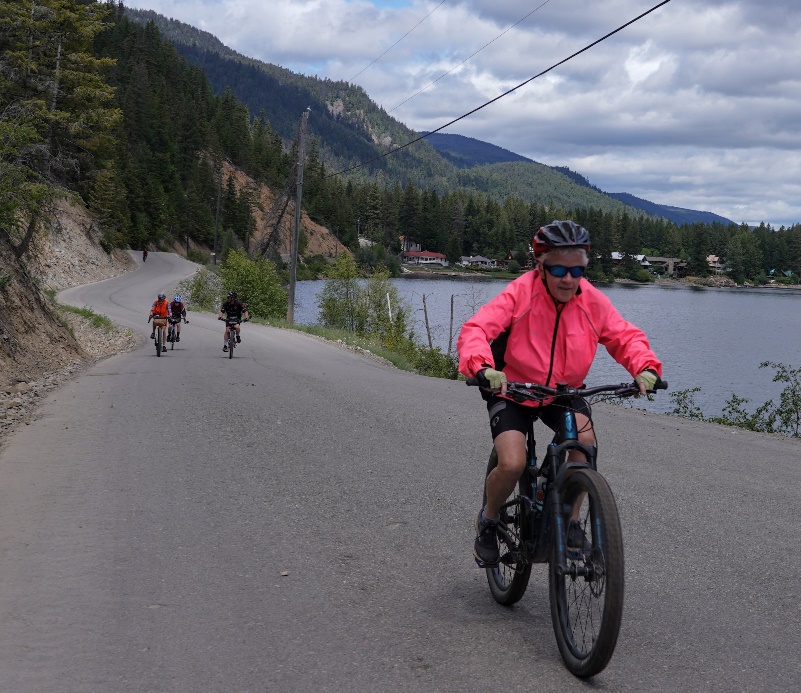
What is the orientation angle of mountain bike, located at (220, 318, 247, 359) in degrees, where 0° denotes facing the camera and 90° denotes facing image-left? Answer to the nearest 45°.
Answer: approximately 0°

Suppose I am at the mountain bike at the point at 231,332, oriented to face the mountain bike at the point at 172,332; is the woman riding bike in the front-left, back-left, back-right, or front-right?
back-left

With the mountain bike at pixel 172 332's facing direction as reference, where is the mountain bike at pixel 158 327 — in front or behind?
in front

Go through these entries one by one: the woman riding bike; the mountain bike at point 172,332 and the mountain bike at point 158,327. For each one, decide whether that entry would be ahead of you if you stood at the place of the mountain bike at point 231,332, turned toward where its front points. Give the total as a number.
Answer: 1

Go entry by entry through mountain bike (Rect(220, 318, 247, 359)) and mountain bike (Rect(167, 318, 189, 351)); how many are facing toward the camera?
2

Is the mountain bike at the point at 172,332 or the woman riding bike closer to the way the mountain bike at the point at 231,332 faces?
the woman riding bike

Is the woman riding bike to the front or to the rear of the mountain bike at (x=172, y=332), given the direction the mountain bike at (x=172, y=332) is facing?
to the front

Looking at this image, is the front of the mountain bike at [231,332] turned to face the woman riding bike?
yes

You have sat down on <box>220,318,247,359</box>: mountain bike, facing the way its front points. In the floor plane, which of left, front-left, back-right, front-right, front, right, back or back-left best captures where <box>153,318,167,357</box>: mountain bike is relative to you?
back-right
